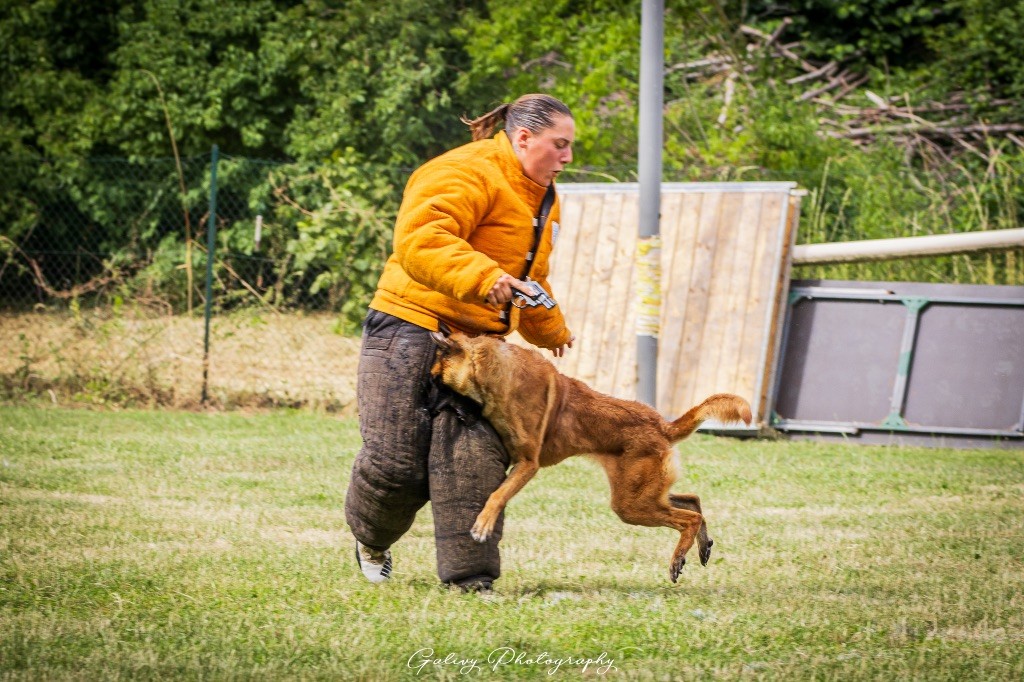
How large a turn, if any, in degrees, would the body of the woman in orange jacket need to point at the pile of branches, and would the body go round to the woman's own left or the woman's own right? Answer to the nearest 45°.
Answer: approximately 45° to the woman's own left

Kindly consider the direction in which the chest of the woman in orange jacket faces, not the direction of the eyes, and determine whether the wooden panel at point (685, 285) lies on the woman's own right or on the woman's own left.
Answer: on the woman's own left

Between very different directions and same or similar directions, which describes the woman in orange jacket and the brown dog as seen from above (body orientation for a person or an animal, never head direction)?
very different directions

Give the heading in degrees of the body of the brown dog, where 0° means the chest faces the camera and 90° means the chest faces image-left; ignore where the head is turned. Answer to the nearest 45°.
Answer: approximately 90°

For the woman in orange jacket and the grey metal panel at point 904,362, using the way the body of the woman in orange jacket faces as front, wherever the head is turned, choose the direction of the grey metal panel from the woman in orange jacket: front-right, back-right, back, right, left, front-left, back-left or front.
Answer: front-left

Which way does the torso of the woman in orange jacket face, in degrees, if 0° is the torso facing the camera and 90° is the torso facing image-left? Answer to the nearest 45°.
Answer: approximately 270°

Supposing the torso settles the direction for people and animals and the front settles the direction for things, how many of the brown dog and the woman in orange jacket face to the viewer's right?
1

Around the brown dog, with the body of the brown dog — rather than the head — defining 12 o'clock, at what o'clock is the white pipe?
The white pipe is roughly at 4 o'clock from the brown dog.

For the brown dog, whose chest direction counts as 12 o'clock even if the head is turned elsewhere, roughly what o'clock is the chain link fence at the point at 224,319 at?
The chain link fence is roughly at 2 o'clock from the brown dog.

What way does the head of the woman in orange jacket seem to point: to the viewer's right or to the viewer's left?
to the viewer's right
